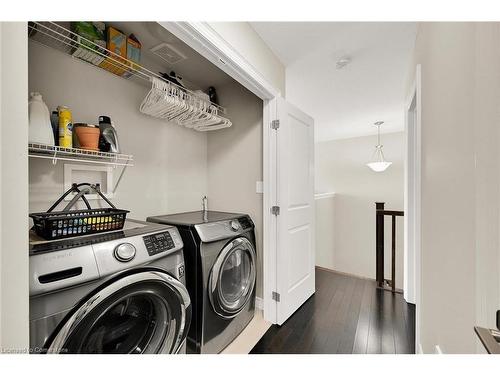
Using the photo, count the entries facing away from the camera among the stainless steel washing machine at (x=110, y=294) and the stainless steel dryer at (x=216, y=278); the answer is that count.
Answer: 0

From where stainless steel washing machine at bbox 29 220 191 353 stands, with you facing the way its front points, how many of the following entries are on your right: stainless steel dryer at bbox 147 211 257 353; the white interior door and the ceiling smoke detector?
0

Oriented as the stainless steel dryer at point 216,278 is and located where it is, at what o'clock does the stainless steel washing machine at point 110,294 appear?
the stainless steel washing machine at point 110,294 is roughly at 3 o'clock from the stainless steel dryer at point 216,278.

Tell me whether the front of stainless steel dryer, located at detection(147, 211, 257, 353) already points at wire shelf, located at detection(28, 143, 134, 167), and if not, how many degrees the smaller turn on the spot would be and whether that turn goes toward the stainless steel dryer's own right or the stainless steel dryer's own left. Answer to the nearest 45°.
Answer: approximately 135° to the stainless steel dryer's own right

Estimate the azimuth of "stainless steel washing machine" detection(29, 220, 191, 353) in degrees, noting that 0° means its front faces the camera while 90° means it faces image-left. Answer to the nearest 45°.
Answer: approximately 315°

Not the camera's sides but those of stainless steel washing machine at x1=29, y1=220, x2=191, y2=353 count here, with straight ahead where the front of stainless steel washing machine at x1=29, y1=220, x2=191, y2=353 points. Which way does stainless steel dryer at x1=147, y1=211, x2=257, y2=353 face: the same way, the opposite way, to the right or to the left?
the same way

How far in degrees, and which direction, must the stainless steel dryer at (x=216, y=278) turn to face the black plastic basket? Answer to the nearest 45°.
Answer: approximately 90° to its right

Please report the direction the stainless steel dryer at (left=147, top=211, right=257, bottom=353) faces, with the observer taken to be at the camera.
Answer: facing the viewer and to the right of the viewer

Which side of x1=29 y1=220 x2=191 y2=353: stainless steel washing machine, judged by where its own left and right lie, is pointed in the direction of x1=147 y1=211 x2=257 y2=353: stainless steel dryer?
left
